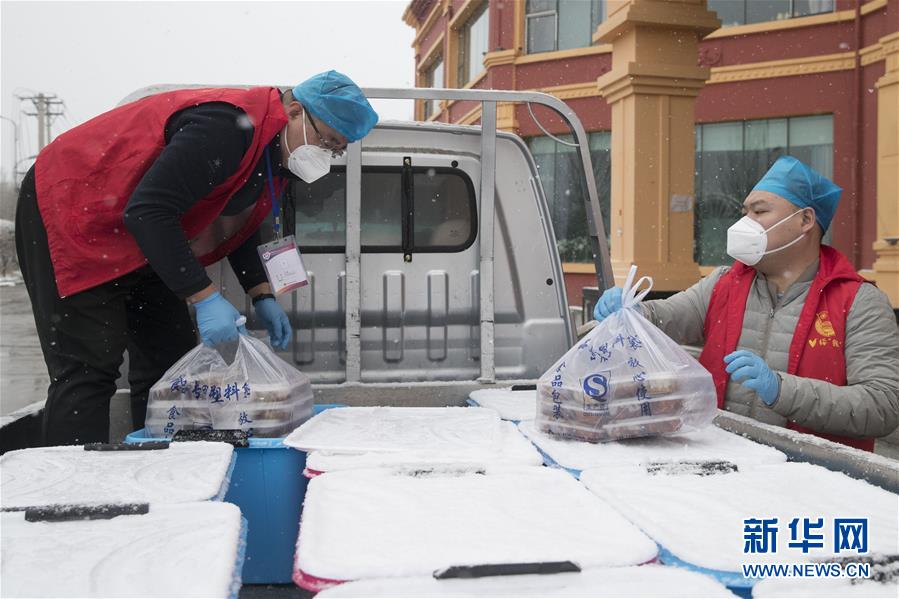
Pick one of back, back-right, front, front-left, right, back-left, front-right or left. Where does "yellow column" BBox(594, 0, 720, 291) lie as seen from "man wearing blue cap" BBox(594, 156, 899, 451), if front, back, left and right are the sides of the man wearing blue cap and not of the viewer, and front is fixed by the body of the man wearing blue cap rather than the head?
back-right

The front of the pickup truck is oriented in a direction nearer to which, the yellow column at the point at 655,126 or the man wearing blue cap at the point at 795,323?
the yellow column

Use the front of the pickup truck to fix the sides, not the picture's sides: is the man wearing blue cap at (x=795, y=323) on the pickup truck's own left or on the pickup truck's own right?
on the pickup truck's own right

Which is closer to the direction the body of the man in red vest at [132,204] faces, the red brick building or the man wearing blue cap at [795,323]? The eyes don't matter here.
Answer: the man wearing blue cap

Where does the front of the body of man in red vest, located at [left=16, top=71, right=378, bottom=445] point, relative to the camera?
to the viewer's right

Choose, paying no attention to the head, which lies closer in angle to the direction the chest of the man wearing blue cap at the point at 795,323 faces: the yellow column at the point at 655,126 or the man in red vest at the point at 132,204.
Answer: the man in red vest

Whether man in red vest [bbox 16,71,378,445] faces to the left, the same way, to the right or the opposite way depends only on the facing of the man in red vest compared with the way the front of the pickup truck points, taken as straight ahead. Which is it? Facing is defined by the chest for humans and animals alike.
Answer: to the right

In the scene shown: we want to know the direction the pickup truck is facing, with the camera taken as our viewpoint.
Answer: facing away from the viewer

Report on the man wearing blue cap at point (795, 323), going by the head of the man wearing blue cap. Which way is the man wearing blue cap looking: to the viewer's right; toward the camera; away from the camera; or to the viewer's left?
to the viewer's left

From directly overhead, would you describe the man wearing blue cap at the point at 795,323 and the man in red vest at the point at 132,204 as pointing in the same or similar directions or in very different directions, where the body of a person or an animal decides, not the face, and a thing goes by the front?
very different directions

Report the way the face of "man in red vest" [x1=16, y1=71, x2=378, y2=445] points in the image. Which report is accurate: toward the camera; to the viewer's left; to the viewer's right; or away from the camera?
to the viewer's right

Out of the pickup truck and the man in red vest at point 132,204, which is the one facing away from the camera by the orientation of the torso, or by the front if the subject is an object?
the pickup truck

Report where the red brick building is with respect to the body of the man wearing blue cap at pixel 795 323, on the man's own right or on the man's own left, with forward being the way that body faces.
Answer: on the man's own right

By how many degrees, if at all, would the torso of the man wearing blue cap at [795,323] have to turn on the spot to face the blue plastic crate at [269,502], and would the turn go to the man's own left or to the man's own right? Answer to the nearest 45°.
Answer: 0° — they already face it
